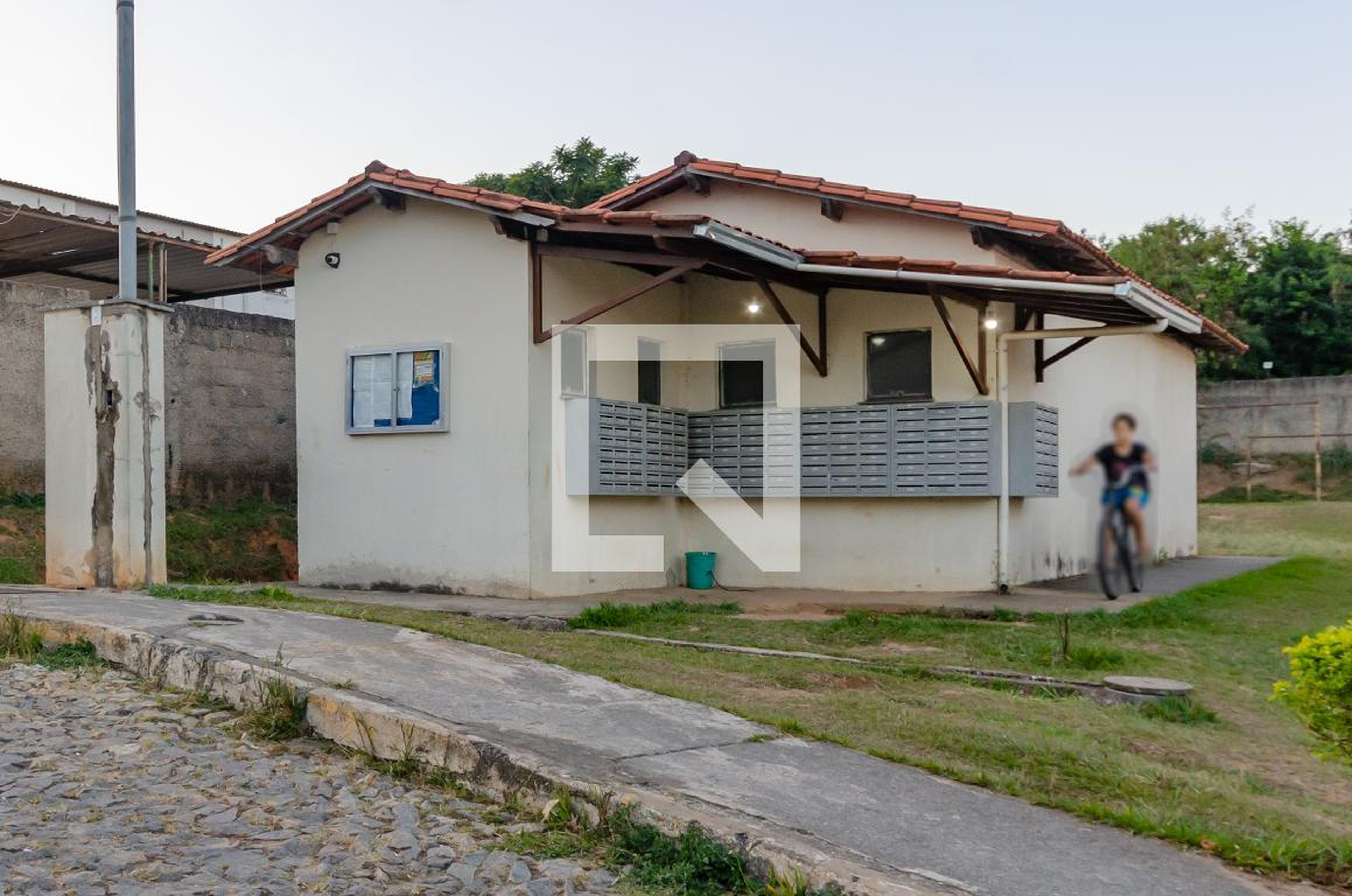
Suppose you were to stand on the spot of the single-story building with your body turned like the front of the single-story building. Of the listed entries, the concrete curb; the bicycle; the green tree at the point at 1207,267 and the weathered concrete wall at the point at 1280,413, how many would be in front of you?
1

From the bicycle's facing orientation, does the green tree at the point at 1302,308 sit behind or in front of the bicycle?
behind

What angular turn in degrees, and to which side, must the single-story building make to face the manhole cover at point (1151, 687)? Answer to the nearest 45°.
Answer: approximately 45° to its left

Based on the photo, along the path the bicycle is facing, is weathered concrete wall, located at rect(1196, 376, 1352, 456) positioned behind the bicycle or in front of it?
behind

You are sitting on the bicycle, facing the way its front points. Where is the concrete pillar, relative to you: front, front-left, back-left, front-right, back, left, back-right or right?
right

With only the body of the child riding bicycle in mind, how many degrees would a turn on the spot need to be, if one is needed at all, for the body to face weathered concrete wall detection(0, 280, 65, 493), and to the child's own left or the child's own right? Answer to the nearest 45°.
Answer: approximately 135° to the child's own right

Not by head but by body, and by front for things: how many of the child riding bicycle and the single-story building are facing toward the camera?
2

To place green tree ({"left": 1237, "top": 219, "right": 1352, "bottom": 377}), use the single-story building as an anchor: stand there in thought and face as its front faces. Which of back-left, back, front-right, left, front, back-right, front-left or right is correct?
back-left

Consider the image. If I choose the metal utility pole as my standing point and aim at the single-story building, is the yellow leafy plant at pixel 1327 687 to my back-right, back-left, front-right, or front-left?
front-right

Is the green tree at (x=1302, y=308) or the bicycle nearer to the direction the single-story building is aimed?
the bicycle

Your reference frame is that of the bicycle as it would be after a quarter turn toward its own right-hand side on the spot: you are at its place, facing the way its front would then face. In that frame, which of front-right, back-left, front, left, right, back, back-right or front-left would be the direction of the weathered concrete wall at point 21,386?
front

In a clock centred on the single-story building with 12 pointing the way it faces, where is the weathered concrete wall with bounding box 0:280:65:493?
The weathered concrete wall is roughly at 3 o'clock from the single-story building.

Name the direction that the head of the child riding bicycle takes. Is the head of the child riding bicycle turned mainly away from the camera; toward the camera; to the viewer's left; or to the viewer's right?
toward the camera

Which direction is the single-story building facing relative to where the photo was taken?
toward the camera
